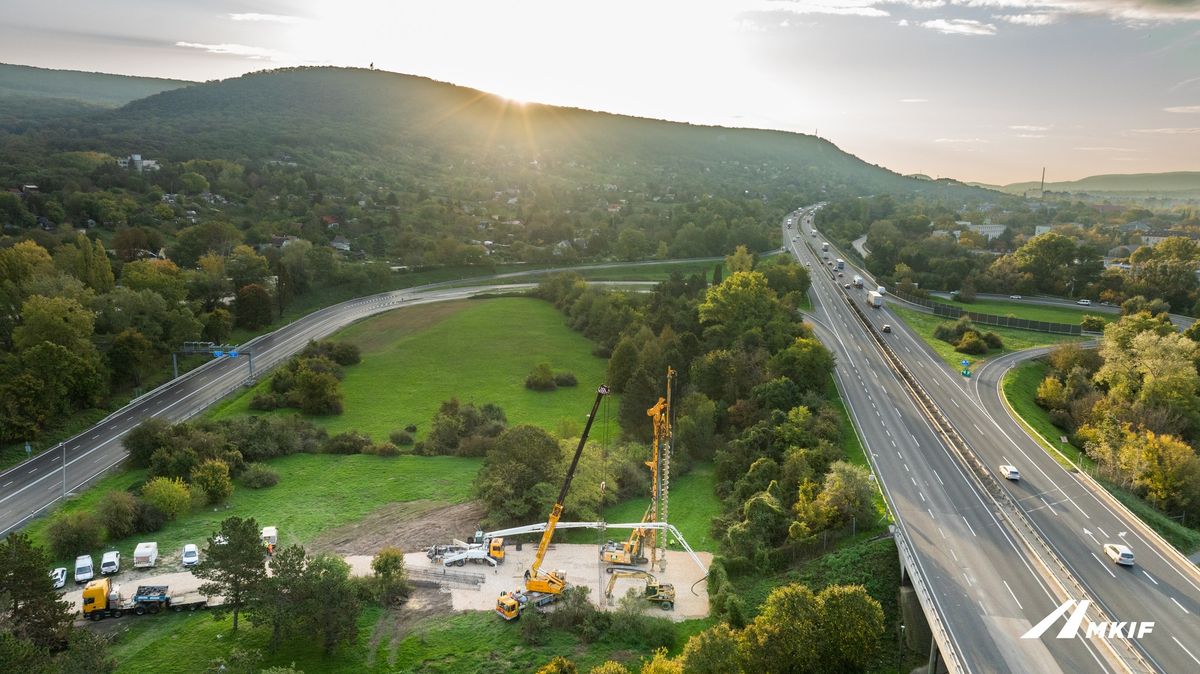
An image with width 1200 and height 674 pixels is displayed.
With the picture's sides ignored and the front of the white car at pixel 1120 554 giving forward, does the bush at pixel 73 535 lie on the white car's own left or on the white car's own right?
on the white car's own left

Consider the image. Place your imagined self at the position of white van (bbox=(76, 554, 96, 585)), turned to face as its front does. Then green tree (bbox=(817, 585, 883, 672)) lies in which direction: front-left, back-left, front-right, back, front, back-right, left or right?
front-left

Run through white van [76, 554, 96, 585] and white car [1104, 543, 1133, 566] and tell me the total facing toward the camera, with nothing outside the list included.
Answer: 1

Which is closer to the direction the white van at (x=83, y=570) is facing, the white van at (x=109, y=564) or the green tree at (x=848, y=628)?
the green tree

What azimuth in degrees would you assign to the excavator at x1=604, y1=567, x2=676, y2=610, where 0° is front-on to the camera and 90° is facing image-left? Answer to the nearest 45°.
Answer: approximately 90°

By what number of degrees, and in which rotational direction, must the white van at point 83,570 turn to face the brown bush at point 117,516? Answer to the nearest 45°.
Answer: approximately 180°

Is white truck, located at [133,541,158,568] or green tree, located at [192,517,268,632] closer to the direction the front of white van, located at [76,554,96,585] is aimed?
the green tree

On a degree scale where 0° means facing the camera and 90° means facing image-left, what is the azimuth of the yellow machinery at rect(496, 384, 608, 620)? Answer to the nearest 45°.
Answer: approximately 45°

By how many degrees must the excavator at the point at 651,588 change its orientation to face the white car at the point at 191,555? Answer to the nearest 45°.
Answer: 0° — it already faces it

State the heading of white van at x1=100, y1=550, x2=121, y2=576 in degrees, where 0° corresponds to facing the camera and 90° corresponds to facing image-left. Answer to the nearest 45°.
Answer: approximately 45°

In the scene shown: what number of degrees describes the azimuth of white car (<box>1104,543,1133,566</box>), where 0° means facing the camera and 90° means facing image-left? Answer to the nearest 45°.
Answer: approximately 135°

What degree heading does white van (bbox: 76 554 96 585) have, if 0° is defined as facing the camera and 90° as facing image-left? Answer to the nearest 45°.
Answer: approximately 0°
